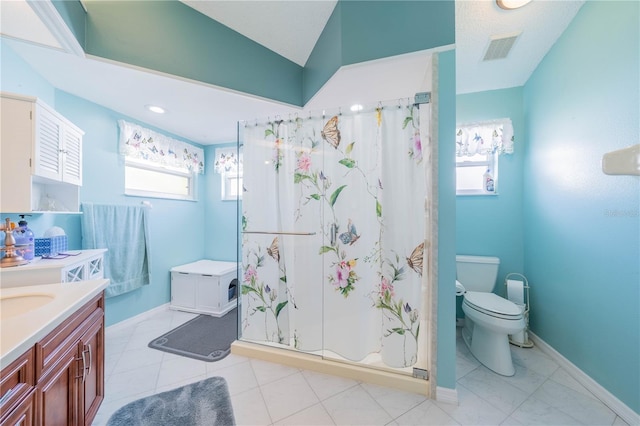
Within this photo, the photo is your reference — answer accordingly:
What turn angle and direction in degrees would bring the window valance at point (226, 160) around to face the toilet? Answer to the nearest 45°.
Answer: approximately 45° to its left

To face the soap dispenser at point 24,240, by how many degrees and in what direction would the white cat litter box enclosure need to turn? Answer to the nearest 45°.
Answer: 0° — it already faces it
